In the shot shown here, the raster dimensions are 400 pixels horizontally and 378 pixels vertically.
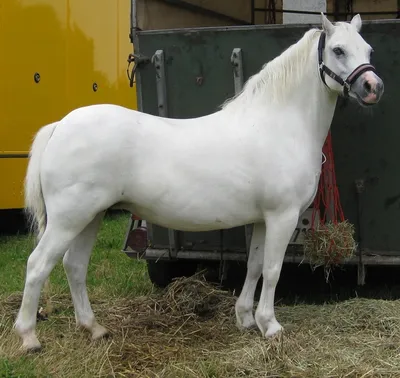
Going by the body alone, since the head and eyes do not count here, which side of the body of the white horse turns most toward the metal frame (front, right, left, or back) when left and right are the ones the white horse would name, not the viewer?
left

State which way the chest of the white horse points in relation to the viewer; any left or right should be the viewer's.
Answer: facing to the right of the viewer

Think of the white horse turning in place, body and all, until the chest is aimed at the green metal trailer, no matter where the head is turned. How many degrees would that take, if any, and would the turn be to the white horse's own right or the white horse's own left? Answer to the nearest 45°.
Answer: approximately 45° to the white horse's own left

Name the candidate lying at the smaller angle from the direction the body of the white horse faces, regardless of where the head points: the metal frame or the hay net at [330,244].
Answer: the hay net

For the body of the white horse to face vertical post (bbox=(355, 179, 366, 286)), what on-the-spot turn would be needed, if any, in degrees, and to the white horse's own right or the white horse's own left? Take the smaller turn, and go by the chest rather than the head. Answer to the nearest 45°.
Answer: approximately 45° to the white horse's own left

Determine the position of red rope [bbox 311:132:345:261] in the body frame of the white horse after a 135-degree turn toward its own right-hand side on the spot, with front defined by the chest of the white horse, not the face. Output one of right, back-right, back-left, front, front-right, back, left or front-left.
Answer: back
